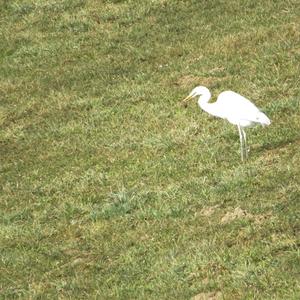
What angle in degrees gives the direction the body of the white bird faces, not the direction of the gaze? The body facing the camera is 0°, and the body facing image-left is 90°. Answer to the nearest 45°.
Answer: approximately 90°
